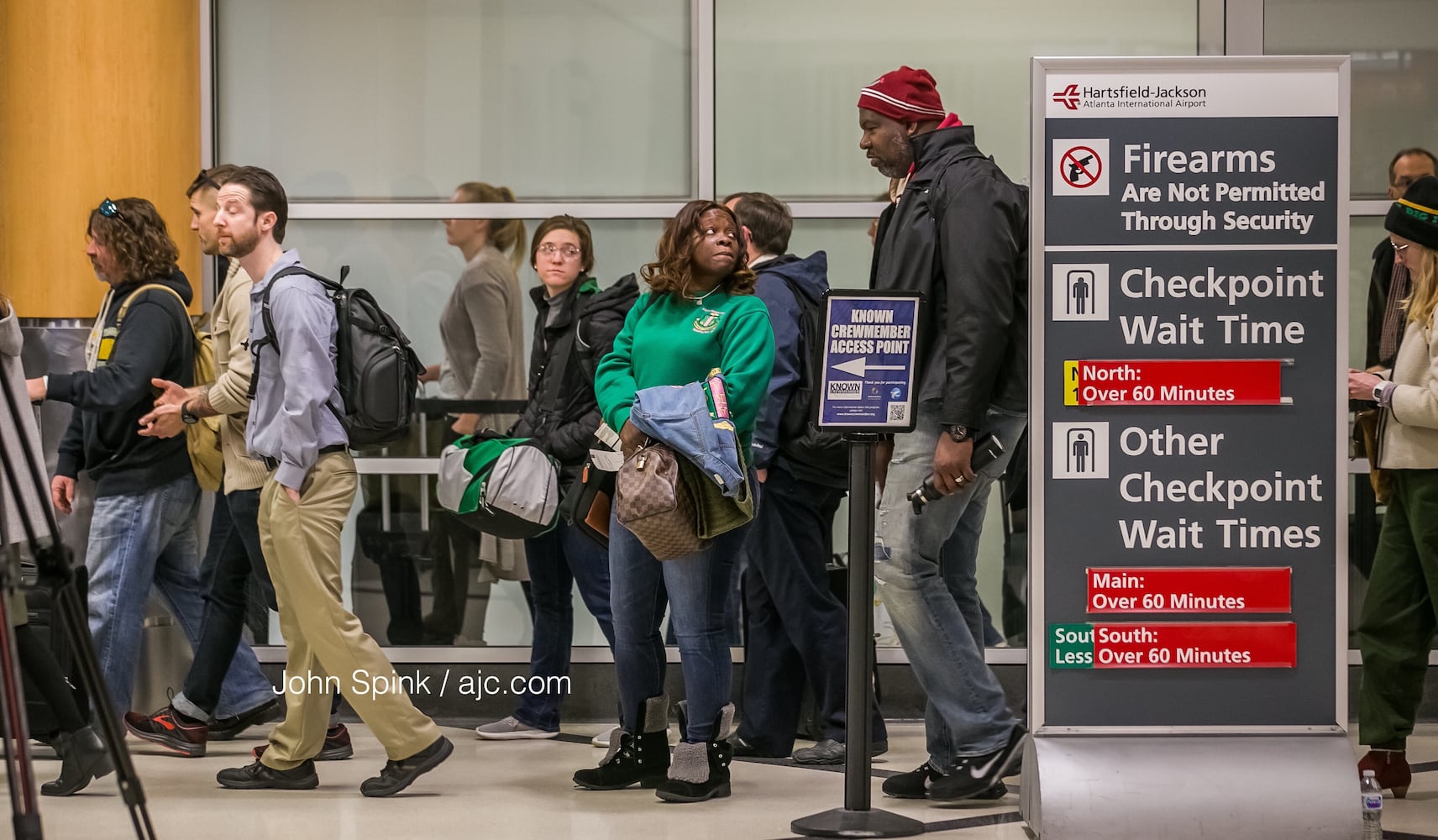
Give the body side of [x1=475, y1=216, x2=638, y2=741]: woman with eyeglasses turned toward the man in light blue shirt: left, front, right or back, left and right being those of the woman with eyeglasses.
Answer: front

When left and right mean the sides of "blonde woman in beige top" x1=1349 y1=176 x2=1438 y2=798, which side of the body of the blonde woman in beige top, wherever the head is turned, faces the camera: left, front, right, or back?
left

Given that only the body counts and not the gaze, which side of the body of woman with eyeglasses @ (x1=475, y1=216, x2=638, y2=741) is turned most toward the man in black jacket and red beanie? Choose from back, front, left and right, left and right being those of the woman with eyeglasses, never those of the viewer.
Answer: left

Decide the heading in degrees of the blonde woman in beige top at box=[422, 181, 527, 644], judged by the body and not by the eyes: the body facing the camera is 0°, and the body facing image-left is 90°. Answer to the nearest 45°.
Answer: approximately 90°

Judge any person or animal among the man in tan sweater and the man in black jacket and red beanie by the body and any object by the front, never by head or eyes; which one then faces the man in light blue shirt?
the man in black jacket and red beanie

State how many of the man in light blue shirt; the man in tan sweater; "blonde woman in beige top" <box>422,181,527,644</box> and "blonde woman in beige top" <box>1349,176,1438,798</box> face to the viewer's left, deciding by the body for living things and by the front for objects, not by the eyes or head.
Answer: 4

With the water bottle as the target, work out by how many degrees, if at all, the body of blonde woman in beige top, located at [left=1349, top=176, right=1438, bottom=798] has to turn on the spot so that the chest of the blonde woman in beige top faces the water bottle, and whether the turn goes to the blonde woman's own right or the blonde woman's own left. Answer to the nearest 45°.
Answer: approximately 90° to the blonde woman's own left

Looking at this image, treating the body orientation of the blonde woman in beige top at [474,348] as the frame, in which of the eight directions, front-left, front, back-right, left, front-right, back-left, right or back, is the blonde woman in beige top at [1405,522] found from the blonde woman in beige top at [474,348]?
back-left

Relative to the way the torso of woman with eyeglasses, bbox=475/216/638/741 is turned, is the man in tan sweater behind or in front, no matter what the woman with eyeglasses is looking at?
in front

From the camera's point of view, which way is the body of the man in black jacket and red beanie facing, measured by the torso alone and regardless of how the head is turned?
to the viewer's left

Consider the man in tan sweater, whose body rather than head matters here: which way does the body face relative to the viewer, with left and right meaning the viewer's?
facing to the left of the viewer

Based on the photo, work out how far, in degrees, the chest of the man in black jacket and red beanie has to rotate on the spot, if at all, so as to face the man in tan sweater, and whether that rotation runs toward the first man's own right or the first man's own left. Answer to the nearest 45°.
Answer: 0° — they already face them

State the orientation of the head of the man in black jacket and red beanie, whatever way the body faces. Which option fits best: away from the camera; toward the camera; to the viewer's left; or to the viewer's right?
to the viewer's left

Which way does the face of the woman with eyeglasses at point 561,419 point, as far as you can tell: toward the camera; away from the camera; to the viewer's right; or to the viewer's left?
toward the camera

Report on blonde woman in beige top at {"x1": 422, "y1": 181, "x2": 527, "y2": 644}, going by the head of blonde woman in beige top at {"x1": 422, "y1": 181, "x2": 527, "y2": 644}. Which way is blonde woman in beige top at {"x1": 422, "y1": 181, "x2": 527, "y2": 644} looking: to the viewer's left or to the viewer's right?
to the viewer's left

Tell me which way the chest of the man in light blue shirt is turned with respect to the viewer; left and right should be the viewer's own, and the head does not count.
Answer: facing to the left of the viewer
